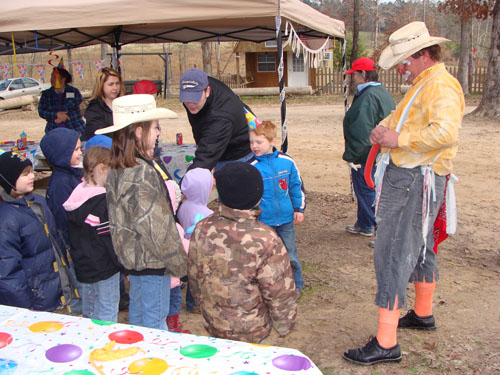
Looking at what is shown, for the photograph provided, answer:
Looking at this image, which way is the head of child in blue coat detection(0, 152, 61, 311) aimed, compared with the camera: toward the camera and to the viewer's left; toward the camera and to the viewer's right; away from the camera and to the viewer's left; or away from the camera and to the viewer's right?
toward the camera and to the viewer's right

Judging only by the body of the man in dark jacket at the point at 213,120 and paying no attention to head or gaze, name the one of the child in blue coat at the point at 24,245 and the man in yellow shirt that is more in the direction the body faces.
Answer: the child in blue coat

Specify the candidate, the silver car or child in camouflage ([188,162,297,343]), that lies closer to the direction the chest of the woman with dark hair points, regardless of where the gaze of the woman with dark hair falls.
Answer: the child in camouflage

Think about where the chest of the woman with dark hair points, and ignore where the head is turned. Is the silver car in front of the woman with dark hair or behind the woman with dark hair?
behind

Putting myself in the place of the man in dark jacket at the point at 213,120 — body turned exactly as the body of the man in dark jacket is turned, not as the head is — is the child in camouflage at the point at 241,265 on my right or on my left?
on my left

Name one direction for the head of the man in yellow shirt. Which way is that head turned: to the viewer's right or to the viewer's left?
to the viewer's left

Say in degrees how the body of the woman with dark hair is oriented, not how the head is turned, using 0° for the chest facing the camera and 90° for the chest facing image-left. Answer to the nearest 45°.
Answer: approximately 0°

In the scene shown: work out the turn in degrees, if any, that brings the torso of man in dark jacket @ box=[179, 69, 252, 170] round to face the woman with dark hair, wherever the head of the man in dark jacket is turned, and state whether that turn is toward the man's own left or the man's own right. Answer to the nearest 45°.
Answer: approximately 90° to the man's own right

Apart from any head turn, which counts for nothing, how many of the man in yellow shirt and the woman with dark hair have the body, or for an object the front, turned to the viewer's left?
1

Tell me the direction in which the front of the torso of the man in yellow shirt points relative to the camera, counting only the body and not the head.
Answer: to the viewer's left

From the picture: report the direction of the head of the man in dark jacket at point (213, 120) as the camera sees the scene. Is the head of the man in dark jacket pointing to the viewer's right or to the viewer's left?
to the viewer's left

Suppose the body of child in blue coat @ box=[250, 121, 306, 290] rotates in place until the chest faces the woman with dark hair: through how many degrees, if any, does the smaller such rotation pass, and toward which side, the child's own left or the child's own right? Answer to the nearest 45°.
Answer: approximately 90° to the child's own right
